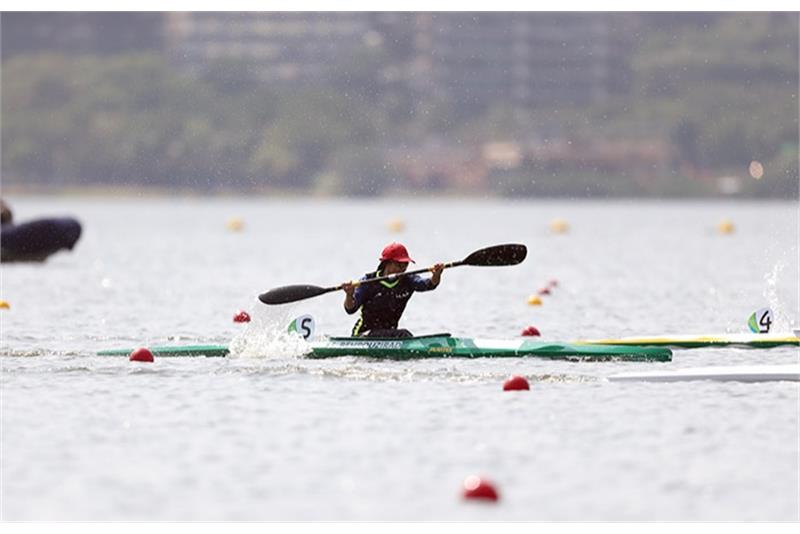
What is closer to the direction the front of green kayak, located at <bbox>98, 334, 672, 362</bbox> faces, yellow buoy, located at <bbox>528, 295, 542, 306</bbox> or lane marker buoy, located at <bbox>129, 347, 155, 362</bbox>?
the yellow buoy

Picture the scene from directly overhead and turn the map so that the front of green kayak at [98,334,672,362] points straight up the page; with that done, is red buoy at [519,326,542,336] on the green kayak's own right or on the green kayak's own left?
on the green kayak's own left

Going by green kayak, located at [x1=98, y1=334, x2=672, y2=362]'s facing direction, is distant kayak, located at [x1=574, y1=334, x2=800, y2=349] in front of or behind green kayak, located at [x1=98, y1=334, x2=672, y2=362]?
in front

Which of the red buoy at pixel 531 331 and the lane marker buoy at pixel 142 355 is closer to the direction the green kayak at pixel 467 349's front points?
the red buoy

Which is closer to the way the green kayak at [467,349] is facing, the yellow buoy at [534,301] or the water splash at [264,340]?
the yellow buoy

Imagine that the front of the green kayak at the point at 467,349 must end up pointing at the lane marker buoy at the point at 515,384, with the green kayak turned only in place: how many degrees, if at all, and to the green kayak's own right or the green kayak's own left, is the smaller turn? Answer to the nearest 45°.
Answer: approximately 90° to the green kayak's own right

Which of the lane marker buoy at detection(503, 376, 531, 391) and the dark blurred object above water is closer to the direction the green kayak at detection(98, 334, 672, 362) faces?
the lane marker buoy

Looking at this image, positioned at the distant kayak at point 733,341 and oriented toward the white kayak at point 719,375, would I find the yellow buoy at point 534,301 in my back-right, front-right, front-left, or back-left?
back-right
